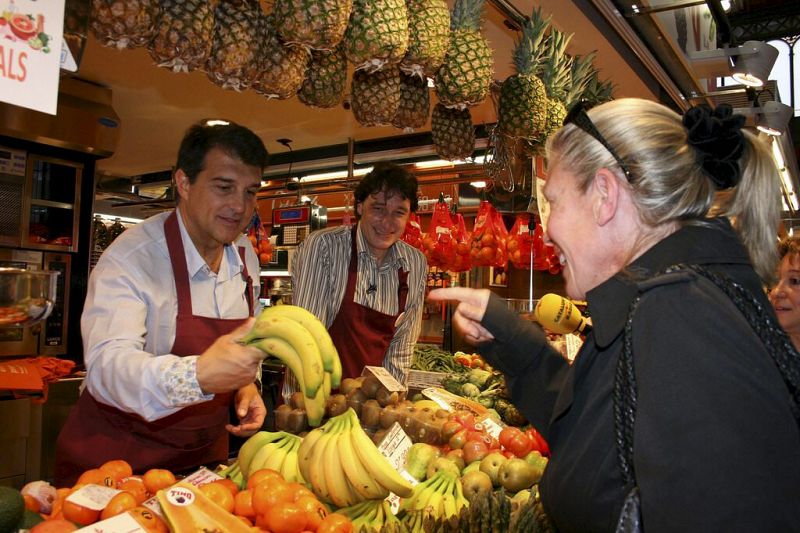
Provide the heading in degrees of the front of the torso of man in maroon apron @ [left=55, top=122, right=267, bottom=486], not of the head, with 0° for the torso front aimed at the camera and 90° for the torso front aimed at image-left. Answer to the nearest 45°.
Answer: approximately 315°

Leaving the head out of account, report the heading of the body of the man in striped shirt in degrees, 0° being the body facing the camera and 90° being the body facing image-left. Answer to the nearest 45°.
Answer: approximately 315°

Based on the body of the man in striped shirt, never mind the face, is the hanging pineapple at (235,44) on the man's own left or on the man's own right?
on the man's own right

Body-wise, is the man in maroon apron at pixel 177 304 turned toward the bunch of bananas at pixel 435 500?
yes

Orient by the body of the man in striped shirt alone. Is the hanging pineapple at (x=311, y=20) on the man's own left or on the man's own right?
on the man's own right

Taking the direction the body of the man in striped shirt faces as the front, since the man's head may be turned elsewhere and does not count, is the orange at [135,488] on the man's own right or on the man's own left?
on the man's own right
